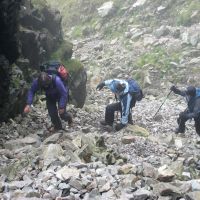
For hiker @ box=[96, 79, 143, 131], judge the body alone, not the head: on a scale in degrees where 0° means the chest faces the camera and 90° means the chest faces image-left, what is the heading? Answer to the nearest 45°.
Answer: approximately 45°

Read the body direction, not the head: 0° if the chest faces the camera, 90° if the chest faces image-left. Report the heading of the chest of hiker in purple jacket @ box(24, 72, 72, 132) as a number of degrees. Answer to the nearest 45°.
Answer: approximately 45°

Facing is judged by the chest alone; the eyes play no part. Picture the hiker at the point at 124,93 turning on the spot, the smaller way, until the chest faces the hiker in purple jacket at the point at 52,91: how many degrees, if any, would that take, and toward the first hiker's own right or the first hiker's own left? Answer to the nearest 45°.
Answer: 0° — they already face them
